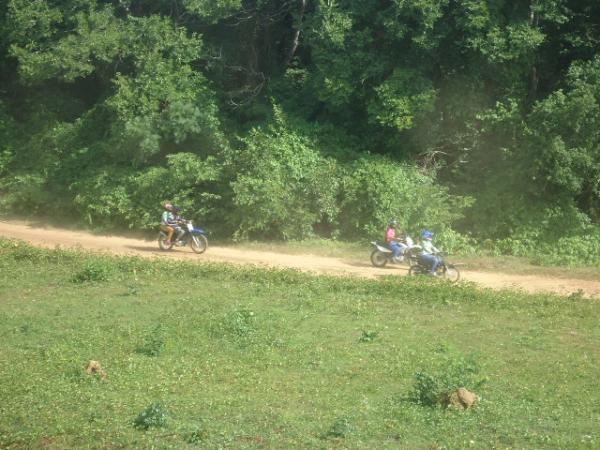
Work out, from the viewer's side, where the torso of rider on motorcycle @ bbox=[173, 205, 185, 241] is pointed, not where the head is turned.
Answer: to the viewer's right

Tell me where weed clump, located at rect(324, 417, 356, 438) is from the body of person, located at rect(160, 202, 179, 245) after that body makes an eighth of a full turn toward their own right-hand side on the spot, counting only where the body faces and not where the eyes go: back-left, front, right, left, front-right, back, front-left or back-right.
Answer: front-right

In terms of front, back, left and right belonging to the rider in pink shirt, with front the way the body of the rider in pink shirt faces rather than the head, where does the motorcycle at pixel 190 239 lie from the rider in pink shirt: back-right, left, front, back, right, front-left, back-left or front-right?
back

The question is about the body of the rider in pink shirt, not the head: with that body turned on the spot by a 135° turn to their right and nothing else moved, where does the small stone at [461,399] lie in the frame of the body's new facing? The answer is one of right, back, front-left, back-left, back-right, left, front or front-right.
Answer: front-left

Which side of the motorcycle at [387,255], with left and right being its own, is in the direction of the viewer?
right

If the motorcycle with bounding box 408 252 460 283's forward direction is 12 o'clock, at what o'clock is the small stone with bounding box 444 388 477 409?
The small stone is roughly at 3 o'clock from the motorcycle.

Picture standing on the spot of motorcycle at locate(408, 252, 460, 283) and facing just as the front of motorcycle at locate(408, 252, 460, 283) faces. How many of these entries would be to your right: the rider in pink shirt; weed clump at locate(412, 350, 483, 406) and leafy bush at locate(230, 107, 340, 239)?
1

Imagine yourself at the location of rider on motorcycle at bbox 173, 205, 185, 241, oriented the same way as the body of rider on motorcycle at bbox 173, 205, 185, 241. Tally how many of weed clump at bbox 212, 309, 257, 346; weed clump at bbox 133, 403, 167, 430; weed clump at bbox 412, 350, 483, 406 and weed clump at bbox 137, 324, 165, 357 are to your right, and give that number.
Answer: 4

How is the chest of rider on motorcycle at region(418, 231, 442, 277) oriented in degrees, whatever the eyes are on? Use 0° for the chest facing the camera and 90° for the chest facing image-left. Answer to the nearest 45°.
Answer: approximately 270°

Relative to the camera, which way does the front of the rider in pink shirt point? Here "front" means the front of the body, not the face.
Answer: to the viewer's right

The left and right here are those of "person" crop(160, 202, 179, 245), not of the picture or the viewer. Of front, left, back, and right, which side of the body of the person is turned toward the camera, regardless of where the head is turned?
right
